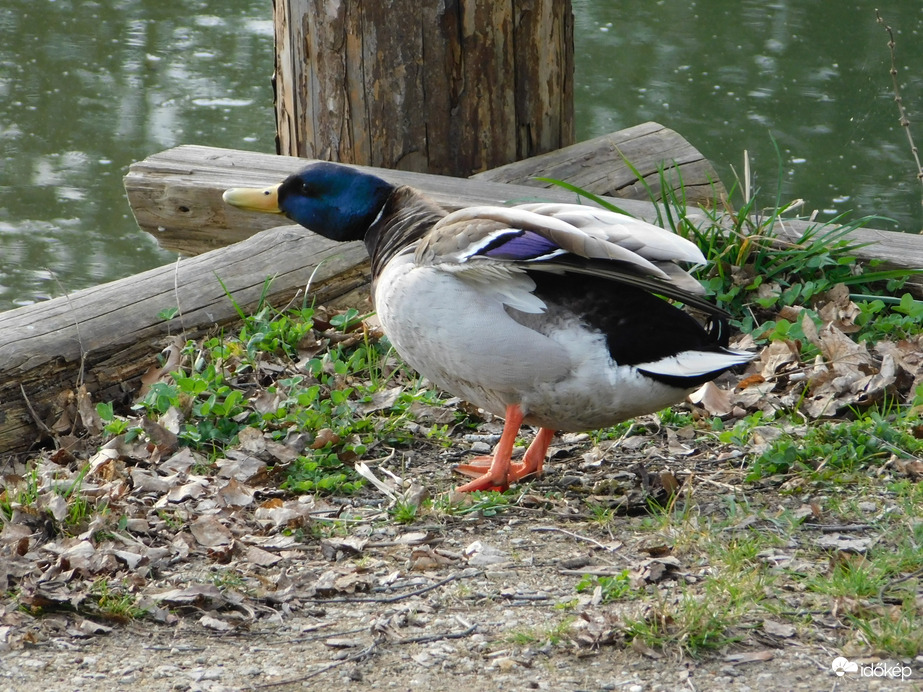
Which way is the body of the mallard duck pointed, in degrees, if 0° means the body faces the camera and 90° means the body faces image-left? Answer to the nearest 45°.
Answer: approximately 90°

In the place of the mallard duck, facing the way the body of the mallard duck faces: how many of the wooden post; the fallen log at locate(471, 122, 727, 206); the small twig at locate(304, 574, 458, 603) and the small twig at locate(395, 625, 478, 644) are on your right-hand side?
2

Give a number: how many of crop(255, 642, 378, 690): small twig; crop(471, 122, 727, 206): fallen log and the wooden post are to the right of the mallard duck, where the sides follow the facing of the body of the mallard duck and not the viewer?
2

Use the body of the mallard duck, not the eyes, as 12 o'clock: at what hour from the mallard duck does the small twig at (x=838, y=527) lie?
The small twig is roughly at 7 o'clock from the mallard duck.

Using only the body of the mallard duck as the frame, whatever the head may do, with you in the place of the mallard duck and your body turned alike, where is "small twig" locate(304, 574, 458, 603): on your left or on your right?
on your left

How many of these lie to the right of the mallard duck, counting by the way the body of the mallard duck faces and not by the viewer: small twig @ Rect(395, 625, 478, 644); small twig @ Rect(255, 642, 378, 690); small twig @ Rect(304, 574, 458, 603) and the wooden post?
1

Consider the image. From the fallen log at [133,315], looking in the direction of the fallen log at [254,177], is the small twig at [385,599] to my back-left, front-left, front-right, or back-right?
back-right

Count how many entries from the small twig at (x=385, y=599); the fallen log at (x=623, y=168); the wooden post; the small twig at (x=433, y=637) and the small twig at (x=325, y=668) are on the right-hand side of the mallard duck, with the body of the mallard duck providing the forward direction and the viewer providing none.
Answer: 2

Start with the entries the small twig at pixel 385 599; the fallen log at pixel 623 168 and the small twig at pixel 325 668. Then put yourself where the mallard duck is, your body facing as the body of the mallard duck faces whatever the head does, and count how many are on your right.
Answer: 1

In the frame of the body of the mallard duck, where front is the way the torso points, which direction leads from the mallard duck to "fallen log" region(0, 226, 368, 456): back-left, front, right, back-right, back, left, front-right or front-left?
front-right

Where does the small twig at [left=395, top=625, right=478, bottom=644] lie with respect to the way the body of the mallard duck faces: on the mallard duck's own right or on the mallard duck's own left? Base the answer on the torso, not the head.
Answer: on the mallard duck's own left

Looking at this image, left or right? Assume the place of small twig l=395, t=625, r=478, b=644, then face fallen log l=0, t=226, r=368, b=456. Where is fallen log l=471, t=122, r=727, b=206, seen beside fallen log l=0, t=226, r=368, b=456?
right

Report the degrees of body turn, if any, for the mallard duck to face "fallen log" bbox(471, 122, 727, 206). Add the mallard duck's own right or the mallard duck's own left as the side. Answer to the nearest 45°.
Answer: approximately 90° to the mallard duck's own right

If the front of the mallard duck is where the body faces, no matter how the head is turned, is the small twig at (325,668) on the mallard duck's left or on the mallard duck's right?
on the mallard duck's left

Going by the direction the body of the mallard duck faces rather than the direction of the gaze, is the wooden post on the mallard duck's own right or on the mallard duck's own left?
on the mallard duck's own right

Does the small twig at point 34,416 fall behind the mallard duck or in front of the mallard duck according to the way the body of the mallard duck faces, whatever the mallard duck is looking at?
in front
